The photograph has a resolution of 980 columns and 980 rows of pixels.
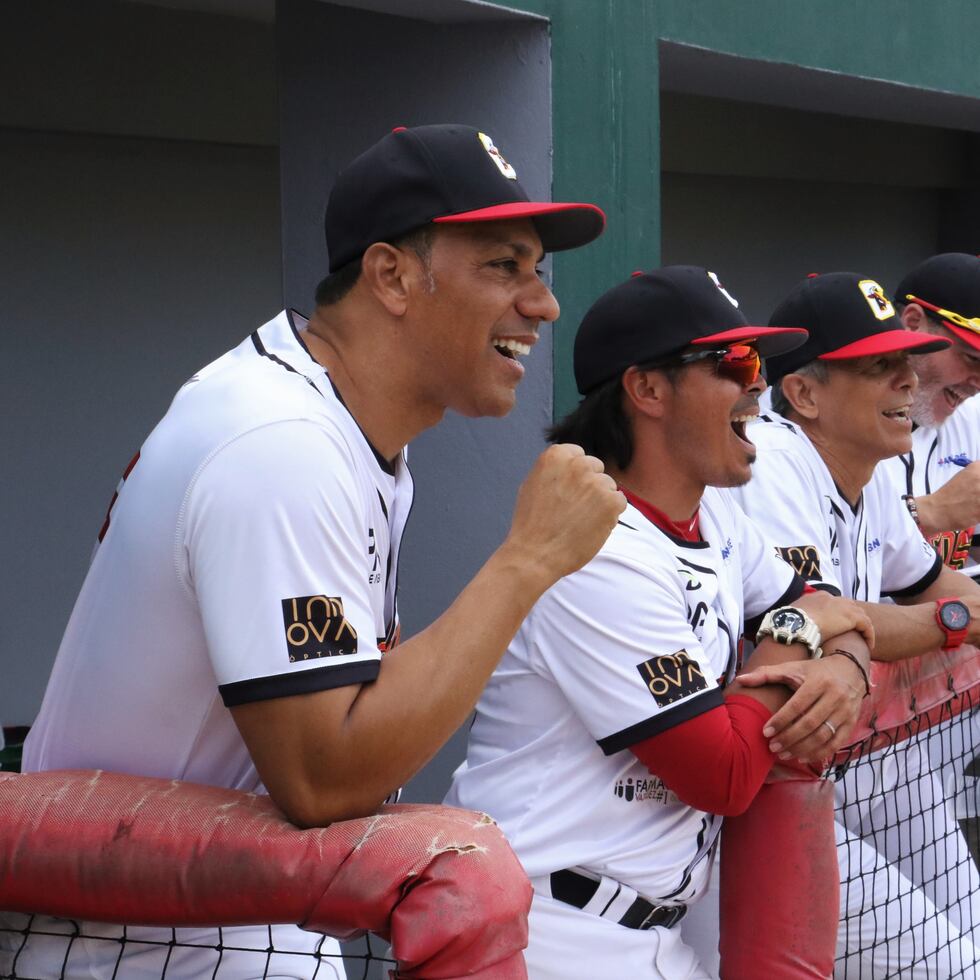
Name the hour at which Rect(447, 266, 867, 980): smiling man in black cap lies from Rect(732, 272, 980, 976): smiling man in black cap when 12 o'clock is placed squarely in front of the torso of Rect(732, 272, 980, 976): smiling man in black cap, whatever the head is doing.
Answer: Rect(447, 266, 867, 980): smiling man in black cap is roughly at 2 o'clock from Rect(732, 272, 980, 976): smiling man in black cap.

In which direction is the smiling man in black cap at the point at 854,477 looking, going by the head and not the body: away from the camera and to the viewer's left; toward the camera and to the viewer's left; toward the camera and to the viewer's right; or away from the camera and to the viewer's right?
toward the camera and to the viewer's right

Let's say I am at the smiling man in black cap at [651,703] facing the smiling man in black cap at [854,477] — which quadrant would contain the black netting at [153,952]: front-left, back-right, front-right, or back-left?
back-left

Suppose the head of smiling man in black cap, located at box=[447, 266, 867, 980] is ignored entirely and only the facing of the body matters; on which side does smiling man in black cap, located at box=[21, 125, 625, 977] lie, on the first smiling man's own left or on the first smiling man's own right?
on the first smiling man's own right

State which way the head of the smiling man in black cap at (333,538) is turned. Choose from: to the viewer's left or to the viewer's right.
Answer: to the viewer's right

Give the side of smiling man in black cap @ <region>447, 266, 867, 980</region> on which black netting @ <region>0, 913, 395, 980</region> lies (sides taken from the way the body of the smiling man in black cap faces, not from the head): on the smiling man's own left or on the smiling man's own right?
on the smiling man's own right

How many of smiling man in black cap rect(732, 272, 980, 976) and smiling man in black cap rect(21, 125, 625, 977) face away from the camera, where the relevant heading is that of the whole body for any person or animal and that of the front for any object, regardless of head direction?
0

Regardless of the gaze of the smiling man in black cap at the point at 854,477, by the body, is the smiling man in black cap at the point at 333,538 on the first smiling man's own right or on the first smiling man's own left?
on the first smiling man's own right

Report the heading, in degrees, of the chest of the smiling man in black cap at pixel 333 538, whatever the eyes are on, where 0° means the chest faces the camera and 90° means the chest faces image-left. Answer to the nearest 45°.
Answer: approximately 270°

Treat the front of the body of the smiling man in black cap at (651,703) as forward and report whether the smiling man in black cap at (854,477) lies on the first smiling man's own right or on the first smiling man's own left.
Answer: on the first smiling man's own left

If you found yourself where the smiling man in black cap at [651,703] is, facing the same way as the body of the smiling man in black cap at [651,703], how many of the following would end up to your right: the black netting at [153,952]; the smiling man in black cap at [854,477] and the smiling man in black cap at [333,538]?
2

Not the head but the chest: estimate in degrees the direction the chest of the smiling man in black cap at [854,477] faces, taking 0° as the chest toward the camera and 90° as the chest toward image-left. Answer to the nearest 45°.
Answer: approximately 315°

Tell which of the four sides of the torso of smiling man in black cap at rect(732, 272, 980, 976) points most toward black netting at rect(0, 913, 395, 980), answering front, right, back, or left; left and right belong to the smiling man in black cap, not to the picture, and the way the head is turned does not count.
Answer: right
